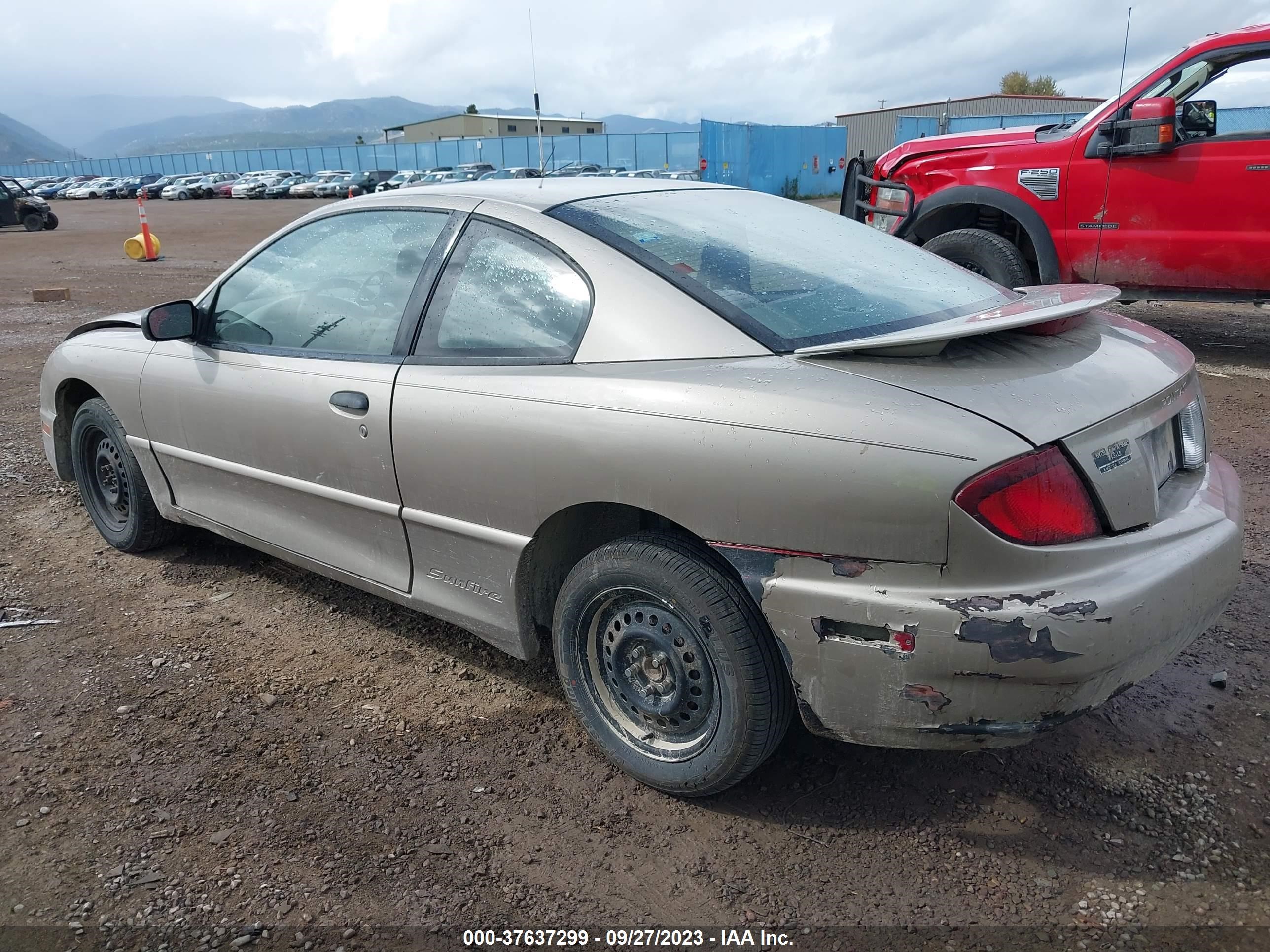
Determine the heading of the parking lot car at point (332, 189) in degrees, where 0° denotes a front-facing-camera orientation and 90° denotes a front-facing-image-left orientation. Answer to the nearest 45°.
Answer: approximately 45°

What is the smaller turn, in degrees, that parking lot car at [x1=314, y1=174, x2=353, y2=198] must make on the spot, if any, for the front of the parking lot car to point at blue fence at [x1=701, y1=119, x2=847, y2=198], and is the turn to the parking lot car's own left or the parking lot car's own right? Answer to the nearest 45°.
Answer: approximately 90° to the parking lot car's own left

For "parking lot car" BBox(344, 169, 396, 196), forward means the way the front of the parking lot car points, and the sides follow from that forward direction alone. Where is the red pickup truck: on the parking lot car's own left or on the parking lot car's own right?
on the parking lot car's own left

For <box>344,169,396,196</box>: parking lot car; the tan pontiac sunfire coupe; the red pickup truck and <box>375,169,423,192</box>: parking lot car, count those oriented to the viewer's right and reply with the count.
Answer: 0

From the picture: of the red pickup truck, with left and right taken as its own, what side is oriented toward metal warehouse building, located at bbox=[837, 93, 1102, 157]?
right

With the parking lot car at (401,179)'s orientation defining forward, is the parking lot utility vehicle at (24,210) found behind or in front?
in front

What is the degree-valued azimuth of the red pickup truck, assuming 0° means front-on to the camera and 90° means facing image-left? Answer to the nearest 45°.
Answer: approximately 90°

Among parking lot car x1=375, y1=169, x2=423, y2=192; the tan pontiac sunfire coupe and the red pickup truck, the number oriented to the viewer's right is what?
0

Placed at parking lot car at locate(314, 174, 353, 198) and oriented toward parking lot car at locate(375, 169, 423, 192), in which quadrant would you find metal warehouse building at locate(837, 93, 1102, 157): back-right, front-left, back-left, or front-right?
front-left

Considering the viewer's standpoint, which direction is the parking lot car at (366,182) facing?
facing the viewer and to the left of the viewer

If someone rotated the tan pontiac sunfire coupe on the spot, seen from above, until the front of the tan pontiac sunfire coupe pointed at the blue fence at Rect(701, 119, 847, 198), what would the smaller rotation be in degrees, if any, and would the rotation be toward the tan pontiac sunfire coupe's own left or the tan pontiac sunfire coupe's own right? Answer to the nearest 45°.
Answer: approximately 45° to the tan pontiac sunfire coupe's own right

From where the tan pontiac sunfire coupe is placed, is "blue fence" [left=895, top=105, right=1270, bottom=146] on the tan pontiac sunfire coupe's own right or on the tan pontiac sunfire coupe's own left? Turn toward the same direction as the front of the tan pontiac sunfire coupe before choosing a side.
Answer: on the tan pontiac sunfire coupe's own right

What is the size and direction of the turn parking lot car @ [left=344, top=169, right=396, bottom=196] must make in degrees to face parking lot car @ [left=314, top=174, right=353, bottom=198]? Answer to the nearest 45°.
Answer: approximately 90° to its right

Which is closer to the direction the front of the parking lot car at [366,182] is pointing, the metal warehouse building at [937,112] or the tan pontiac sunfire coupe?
the tan pontiac sunfire coupe
